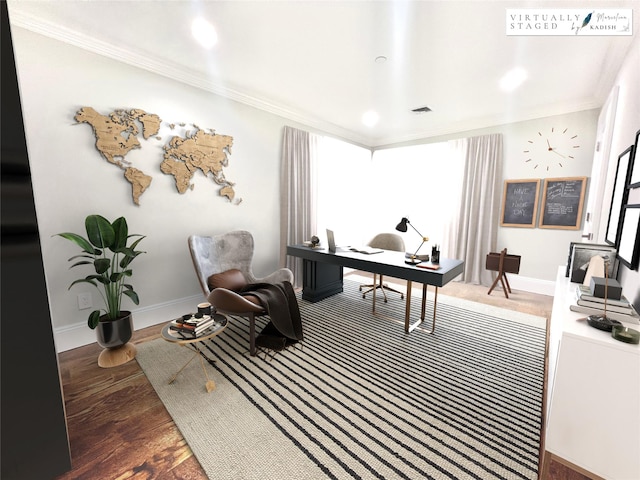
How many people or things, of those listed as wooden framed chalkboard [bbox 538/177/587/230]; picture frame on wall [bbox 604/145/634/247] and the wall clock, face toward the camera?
2

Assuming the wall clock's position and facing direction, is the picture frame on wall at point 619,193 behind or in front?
in front

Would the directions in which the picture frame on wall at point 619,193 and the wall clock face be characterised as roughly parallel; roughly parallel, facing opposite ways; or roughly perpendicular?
roughly perpendicular

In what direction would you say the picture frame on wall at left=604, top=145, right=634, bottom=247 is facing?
to the viewer's left

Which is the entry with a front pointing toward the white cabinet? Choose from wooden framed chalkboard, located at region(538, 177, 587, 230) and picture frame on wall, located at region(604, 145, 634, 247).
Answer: the wooden framed chalkboard

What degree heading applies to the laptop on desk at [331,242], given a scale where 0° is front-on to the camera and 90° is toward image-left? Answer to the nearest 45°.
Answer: approximately 225°

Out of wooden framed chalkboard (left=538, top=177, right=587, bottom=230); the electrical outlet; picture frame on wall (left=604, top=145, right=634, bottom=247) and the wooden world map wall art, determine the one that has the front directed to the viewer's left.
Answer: the picture frame on wall

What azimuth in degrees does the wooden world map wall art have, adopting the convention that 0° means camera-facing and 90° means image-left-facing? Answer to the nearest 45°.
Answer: approximately 315°

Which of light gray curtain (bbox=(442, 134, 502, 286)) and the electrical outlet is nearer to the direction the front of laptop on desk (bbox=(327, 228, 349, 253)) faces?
the light gray curtain

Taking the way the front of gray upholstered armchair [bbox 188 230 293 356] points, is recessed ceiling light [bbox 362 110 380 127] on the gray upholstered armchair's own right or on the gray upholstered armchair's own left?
on the gray upholstered armchair's own left

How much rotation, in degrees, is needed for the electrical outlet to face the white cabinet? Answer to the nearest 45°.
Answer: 0° — it already faces it

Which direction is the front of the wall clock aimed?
toward the camera

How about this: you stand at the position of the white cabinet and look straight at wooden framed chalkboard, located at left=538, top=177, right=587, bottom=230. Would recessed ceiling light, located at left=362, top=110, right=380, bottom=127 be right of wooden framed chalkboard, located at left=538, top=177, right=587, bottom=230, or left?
left

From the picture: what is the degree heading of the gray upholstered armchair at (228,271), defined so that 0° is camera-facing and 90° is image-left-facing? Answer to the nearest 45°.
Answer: approximately 315°
